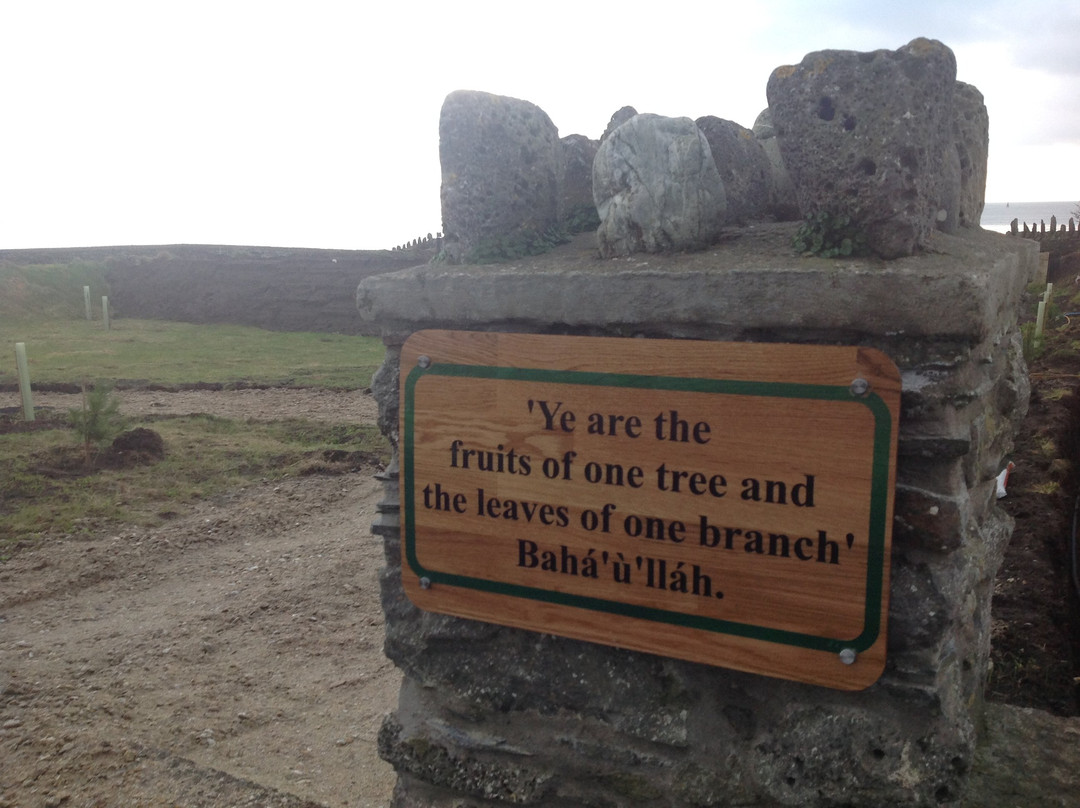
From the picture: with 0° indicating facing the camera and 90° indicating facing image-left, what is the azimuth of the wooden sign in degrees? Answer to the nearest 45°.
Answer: approximately 45°

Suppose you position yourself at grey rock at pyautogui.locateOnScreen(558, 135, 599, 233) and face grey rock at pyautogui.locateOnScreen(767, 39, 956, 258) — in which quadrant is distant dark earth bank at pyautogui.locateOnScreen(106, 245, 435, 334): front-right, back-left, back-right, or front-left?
back-left

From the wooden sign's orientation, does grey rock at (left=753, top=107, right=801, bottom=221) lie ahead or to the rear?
to the rear

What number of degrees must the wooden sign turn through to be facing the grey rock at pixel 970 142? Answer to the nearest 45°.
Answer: approximately 180°
